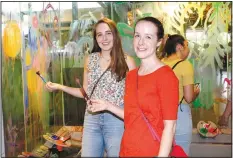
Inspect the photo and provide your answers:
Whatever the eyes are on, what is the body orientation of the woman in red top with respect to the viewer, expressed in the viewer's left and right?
facing the viewer and to the left of the viewer

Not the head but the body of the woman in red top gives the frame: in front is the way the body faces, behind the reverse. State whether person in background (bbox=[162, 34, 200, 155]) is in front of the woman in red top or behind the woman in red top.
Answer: behind
